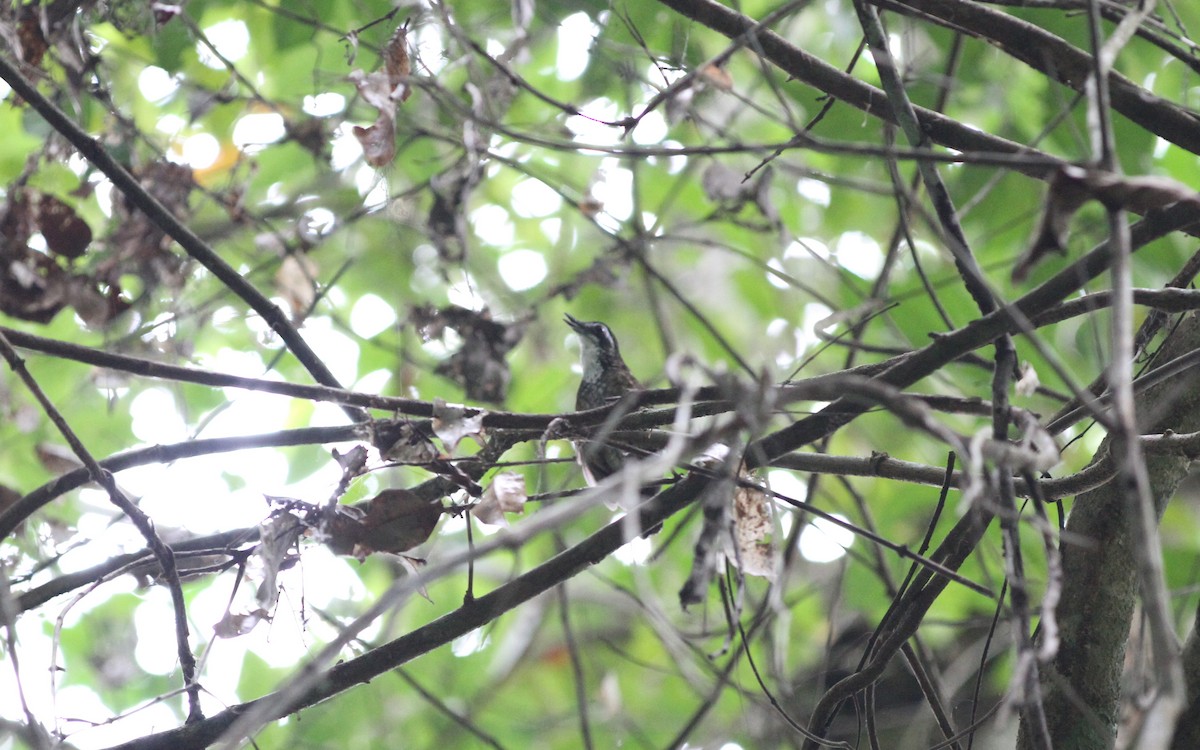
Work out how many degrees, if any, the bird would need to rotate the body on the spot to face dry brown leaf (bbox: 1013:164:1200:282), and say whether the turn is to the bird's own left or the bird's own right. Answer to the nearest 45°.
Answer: approximately 90° to the bird's own left

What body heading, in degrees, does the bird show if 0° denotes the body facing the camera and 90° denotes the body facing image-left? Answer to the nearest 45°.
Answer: approximately 90°
